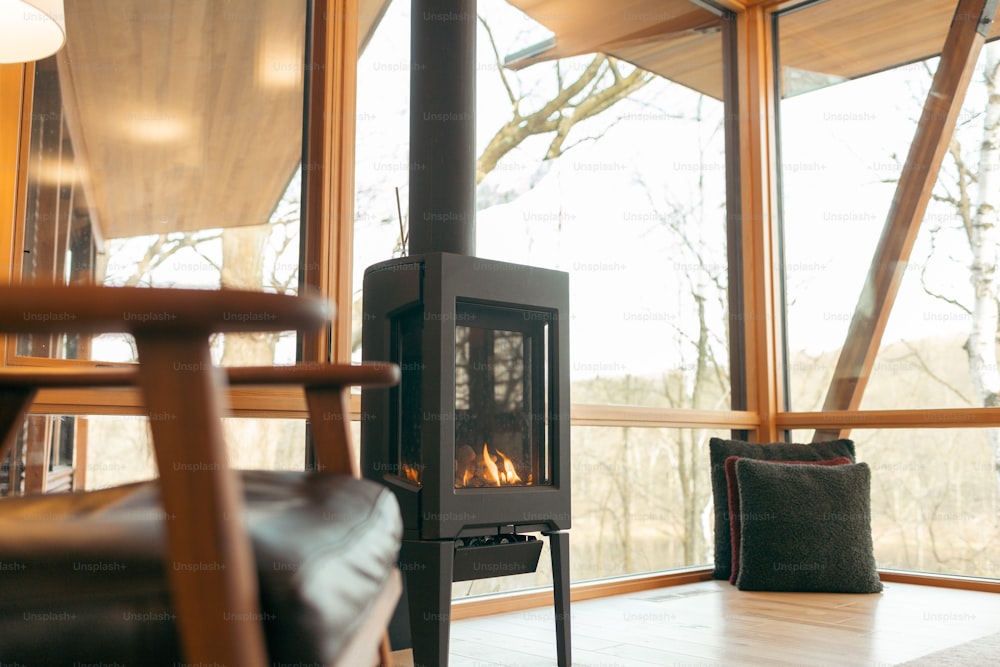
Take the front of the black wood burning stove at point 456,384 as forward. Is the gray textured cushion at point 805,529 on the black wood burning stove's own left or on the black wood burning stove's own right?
on the black wood burning stove's own left

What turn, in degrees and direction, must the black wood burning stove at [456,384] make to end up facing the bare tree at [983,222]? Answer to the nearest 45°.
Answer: approximately 90° to its left

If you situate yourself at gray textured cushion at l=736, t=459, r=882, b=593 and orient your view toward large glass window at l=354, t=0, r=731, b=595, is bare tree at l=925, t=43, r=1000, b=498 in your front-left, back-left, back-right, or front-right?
back-right

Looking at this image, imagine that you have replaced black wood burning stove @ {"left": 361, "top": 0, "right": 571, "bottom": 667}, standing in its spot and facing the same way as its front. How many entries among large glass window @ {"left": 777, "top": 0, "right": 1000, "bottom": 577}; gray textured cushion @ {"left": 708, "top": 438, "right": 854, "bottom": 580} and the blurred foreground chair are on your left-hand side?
2

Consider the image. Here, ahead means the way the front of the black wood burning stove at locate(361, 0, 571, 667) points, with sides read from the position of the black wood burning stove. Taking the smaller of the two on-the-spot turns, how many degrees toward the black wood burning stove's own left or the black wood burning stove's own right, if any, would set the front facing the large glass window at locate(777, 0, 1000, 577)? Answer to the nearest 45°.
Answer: approximately 90° to the black wood burning stove's own left

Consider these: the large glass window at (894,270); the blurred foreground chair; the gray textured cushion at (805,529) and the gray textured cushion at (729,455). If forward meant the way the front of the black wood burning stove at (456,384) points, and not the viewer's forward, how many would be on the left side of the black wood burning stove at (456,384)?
3

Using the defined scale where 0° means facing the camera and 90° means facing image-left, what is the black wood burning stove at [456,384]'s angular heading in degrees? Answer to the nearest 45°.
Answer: approximately 315°

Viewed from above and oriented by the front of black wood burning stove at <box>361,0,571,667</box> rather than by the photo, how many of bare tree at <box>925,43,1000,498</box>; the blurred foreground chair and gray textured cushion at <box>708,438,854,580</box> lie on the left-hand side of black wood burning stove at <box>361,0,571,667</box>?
2

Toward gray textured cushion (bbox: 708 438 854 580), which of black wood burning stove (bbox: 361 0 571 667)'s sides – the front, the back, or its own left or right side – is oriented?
left

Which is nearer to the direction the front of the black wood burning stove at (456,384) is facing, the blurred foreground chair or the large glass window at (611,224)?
the blurred foreground chair

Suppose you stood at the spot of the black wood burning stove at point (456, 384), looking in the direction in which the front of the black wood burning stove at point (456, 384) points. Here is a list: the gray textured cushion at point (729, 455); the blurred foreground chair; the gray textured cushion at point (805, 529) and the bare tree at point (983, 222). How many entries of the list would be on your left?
3
